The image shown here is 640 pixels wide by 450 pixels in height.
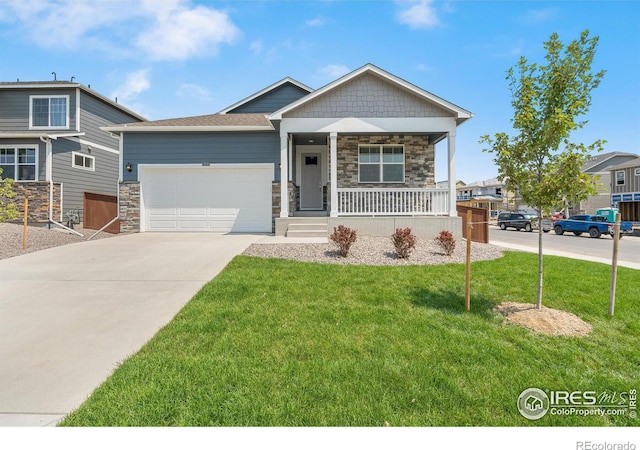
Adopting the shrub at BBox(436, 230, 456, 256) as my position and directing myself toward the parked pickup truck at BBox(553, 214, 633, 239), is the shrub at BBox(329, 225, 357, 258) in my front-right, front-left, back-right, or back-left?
back-left

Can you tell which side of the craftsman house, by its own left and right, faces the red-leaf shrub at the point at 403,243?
front

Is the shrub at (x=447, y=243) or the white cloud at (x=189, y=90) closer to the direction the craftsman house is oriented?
the shrub

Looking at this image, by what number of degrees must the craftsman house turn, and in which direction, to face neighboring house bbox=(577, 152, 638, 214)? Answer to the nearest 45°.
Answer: approximately 135° to its left

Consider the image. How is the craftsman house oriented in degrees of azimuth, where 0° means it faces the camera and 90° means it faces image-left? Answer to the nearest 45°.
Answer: approximately 0°

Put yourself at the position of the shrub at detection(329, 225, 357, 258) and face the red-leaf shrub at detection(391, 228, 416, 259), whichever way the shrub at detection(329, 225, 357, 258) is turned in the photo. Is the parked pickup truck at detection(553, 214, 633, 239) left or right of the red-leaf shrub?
left

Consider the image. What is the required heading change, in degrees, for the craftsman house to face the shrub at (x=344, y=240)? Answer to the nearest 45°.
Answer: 0° — it already faces it

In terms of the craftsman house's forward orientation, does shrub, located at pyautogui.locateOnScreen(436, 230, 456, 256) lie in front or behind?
in front

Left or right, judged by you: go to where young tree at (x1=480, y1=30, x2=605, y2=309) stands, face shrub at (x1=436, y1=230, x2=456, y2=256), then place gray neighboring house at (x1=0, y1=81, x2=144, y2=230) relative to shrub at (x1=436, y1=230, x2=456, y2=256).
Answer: left

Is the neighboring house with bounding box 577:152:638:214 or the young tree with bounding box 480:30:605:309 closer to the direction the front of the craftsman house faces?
the young tree

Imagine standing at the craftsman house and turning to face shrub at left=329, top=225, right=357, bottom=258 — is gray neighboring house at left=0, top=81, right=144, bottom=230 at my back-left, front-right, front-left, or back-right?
back-right
